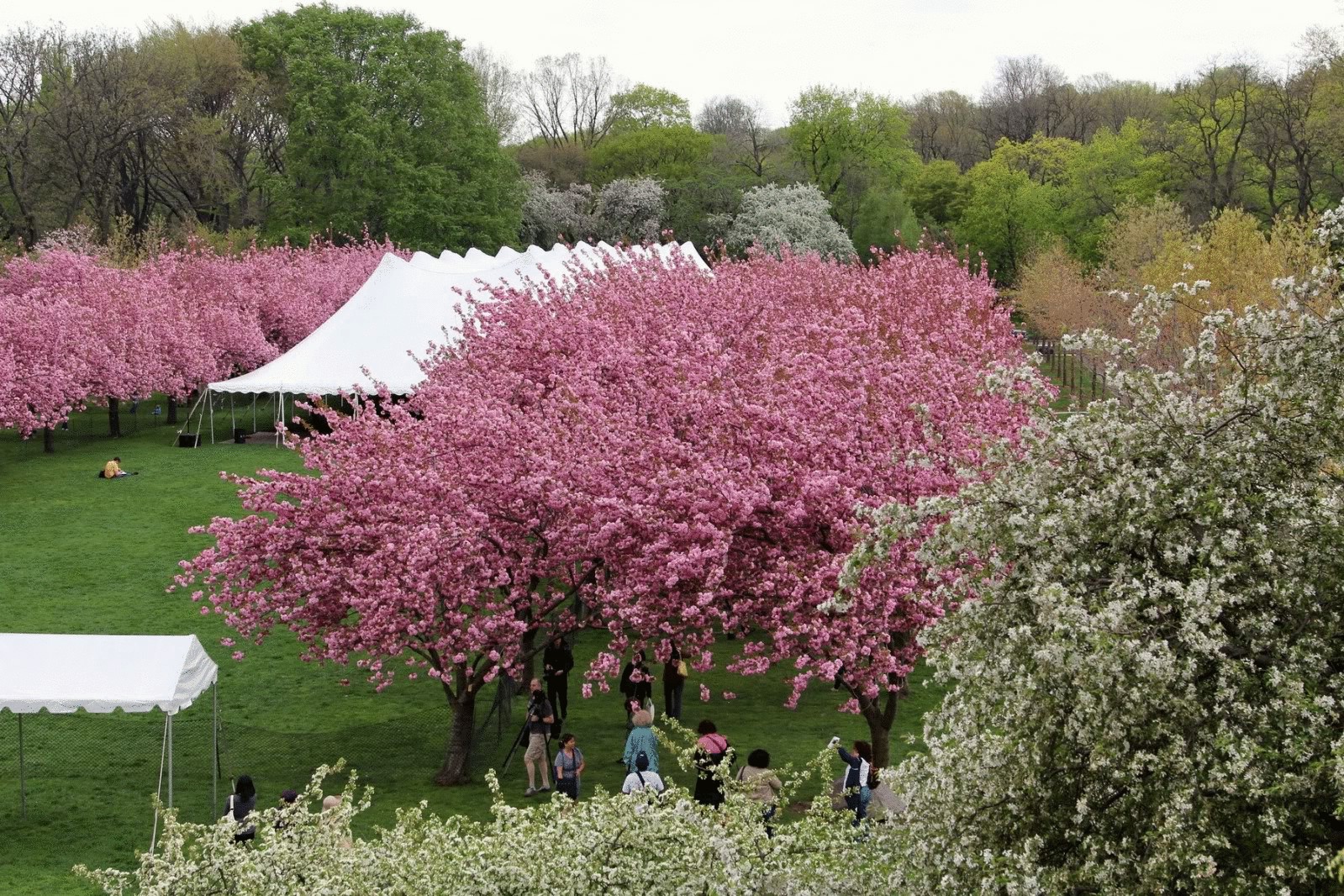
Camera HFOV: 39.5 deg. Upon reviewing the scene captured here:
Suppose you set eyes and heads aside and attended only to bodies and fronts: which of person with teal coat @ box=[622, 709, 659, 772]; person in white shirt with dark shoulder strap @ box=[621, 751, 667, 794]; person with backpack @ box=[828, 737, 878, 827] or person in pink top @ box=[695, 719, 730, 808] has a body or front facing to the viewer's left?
person with backpack @ box=[828, 737, 878, 827]

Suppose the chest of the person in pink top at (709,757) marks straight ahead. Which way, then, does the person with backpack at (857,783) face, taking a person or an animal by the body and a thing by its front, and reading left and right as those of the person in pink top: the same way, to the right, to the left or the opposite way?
to the left

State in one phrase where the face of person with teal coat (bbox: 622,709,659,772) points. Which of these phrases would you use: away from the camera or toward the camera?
away from the camera

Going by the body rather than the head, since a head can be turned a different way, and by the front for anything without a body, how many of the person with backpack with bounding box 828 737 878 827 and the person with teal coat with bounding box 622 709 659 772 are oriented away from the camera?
1

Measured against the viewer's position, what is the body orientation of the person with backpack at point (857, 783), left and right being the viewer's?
facing to the left of the viewer

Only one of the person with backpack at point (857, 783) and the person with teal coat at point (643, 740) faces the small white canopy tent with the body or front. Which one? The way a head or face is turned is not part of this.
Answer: the person with backpack at point (857, 783)

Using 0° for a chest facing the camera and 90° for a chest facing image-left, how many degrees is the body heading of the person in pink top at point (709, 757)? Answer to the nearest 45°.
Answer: approximately 180°

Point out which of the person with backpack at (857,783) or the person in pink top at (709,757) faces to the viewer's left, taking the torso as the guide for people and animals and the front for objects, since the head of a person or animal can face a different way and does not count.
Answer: the person with backpack

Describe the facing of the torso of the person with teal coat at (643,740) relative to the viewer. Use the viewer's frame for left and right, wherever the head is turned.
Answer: facing away from the viewer
